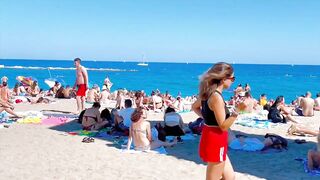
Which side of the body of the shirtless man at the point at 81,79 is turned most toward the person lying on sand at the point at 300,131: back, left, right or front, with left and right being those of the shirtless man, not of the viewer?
left

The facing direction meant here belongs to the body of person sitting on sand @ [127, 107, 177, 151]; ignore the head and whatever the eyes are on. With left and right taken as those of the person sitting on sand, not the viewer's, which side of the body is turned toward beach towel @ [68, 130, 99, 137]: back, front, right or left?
left

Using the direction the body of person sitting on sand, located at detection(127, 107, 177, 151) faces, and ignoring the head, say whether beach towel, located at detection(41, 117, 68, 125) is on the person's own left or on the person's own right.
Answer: on the person's own left

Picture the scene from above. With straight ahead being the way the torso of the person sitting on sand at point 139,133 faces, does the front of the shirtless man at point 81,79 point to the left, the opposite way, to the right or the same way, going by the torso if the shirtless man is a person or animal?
the opposite way

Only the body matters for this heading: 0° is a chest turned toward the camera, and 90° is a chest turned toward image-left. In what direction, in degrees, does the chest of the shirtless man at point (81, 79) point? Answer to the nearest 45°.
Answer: approximately 45°

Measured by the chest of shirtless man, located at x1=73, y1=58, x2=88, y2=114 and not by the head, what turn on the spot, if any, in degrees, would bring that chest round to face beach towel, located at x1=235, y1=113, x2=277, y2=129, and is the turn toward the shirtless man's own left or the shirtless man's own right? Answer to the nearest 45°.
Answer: approximately 135° to the shirtless man's own left

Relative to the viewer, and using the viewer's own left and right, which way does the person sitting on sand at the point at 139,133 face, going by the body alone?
facing away from the viewer and to the right of the viewer

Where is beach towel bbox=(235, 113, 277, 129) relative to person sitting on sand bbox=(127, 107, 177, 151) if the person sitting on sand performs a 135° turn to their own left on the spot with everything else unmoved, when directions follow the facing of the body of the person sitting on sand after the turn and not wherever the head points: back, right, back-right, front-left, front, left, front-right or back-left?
back-right

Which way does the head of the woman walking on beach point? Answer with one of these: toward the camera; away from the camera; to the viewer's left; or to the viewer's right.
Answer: to the viewer's right

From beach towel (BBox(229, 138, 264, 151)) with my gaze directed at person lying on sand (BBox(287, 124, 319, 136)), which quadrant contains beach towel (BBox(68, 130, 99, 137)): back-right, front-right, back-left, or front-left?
back-left
